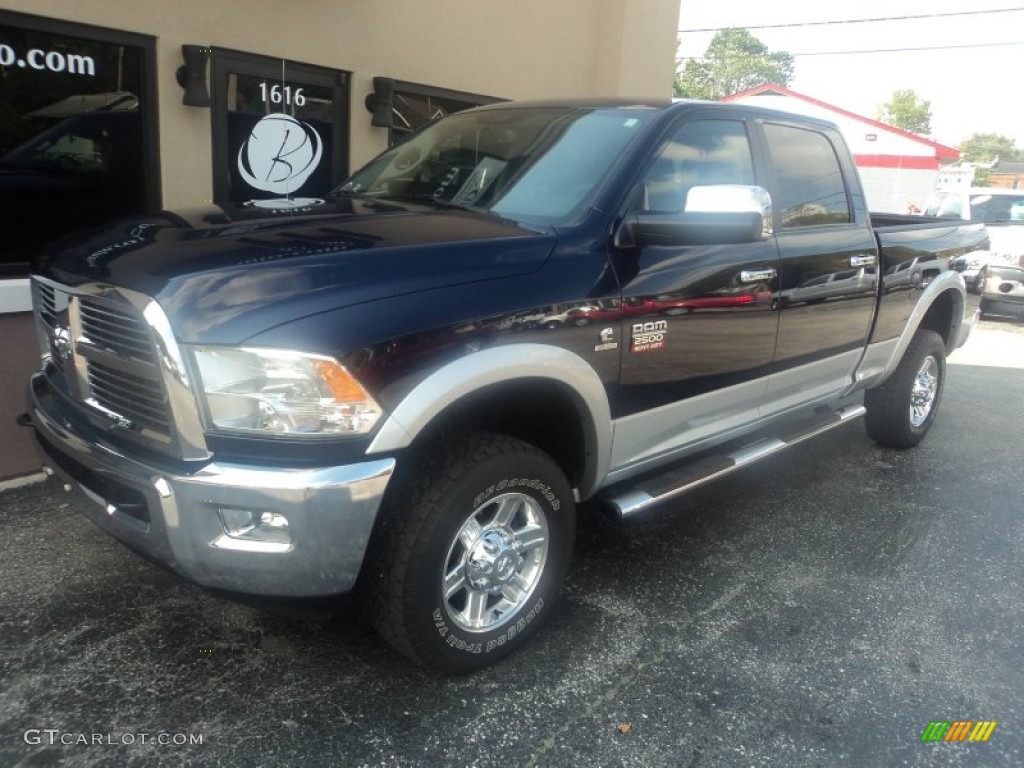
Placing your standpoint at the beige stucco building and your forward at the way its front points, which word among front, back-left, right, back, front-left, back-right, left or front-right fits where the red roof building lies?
left

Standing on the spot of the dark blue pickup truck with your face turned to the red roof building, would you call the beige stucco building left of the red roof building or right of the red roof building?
left

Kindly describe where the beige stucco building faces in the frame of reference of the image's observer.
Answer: facing the viewer and to the right of the viewer

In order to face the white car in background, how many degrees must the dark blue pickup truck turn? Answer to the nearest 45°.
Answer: approximately 180°

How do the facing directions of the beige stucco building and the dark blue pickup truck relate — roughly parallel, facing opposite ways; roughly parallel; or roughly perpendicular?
roughly perpendicular

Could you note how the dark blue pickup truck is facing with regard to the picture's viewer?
facing the viewer and to the left of the viewer

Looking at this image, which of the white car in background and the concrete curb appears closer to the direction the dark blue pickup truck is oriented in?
the concrete curb

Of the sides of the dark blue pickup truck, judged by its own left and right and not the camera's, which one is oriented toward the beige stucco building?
right

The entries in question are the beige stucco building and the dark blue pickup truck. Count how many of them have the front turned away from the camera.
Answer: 0

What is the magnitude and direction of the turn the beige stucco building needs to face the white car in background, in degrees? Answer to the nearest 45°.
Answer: approximately 90° to its left
